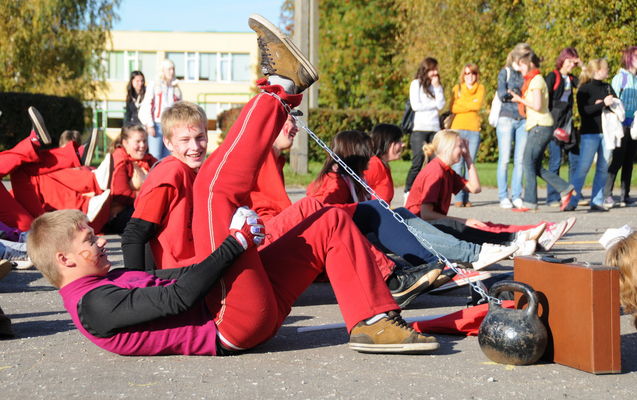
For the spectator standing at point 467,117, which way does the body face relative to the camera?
toward the camera

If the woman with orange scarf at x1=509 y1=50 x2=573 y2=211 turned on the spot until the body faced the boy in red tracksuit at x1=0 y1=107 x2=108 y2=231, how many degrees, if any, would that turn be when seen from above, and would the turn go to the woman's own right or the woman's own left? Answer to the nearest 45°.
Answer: approximately 45° to the woman's own left

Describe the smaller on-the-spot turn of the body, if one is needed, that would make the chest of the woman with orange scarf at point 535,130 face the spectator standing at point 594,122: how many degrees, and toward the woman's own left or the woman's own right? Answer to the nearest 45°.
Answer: approximately 135° to the woman's own right

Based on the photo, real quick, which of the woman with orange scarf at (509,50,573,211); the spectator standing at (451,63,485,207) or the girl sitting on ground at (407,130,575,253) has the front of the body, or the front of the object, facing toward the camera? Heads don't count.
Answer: the spectator standing

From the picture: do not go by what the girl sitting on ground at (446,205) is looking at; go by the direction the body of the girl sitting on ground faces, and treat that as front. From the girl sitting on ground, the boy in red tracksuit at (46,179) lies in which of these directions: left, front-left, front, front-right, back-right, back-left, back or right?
back

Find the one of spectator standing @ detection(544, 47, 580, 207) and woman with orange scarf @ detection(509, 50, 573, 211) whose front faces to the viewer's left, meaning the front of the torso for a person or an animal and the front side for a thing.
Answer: the woman with orange scarf

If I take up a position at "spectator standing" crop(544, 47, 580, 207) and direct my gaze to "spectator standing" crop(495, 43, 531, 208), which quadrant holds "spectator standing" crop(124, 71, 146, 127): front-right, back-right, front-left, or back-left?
front-right

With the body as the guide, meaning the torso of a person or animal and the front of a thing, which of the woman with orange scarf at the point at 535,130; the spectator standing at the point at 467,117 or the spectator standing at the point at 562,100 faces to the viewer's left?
the woman with orange scarf

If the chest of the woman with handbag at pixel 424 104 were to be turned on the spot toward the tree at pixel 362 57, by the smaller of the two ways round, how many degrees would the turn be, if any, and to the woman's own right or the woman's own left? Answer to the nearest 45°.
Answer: approximately 135° to the woman's own left

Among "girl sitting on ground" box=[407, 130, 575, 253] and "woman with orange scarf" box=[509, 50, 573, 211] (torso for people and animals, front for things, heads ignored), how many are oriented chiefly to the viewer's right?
1

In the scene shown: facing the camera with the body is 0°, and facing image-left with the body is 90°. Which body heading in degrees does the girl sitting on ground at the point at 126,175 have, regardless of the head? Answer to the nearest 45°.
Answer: approximately 315°

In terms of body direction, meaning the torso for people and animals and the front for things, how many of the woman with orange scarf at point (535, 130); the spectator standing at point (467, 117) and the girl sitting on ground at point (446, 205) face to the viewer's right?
1

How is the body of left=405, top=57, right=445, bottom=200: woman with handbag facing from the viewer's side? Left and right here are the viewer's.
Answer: facing the viewer and to the right of the viewer
